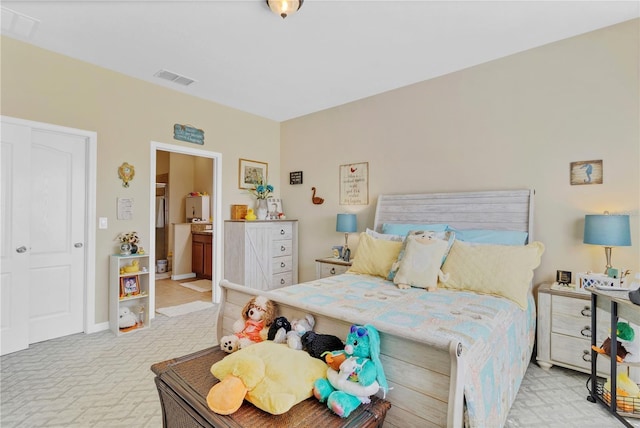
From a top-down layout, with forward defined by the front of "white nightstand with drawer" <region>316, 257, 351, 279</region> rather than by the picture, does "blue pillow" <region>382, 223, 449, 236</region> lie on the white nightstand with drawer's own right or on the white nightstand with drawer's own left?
on the white nightstand with drawer's own left

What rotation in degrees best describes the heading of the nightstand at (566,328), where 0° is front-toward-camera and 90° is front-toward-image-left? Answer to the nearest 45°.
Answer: approximately 45°

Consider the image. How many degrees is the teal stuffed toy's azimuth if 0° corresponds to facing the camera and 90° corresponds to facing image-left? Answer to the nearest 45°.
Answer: approximately 45°

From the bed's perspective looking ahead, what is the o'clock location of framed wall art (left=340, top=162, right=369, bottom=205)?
The framed wall art is roughly at 4 o'clock from the bed.

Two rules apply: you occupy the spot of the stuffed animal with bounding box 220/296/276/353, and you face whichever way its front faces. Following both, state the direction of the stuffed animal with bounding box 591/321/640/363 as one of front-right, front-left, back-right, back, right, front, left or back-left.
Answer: back-left

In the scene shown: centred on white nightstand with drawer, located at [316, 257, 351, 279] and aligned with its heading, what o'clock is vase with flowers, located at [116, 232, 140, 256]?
The vase with flowers is roughly at 1 o'clock from the white nightstand with drawer.

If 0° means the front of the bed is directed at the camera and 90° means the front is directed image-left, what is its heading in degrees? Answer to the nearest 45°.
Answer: approximately 45°

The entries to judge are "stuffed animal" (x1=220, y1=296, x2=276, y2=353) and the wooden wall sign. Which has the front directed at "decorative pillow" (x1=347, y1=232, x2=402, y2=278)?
the wooden wall sign
